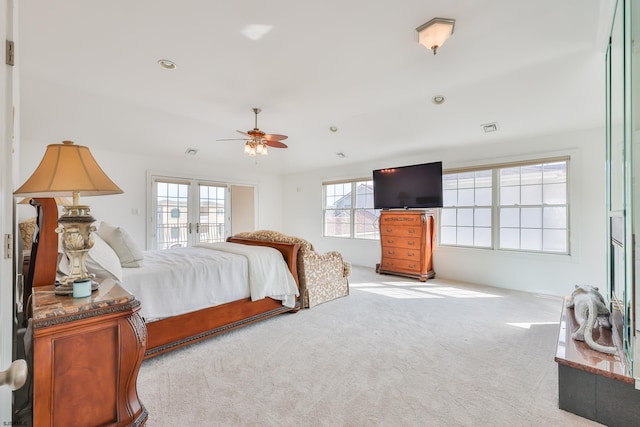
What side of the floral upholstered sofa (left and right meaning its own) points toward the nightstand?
back

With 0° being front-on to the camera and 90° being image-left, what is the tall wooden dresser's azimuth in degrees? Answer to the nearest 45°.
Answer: approximately 45°

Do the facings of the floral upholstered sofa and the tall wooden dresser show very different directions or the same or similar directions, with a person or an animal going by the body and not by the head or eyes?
very different directions

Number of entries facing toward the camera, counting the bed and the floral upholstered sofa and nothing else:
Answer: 0

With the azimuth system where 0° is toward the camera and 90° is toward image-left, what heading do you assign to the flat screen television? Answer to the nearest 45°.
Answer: approximately 45°

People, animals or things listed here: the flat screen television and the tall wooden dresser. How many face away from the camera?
0

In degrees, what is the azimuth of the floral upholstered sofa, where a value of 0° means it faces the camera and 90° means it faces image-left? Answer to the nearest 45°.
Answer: approximately 225°

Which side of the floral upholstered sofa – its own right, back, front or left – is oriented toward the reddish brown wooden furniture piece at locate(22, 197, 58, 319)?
back

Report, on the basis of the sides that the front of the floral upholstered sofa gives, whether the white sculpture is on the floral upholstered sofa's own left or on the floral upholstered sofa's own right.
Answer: on the floral upholstered sofa's own right

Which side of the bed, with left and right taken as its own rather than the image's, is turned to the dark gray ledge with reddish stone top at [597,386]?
right

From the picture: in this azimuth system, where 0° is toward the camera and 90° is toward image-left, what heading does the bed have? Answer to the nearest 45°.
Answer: approximately 225°
